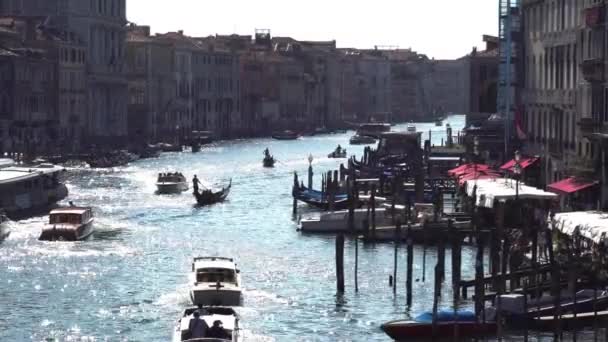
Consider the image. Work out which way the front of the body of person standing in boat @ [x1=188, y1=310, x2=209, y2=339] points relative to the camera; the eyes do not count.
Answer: away from the camera

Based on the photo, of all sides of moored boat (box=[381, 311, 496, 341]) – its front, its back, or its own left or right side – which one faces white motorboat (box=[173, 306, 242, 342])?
front

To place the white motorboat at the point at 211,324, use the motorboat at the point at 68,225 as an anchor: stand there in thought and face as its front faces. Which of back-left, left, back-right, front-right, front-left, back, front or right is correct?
front-left

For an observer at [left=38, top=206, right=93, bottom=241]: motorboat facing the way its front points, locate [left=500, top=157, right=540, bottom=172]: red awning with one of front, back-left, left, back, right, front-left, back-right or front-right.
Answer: back-left

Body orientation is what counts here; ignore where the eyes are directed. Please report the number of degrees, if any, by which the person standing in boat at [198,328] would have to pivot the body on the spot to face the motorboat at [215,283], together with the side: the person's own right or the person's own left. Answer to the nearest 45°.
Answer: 0° — they already face it

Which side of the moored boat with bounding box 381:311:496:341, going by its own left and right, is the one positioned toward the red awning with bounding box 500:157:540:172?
right

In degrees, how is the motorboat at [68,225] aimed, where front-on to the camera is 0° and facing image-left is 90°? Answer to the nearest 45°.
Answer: approximately 45°

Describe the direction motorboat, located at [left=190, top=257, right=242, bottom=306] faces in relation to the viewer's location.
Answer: facing away from the viewer

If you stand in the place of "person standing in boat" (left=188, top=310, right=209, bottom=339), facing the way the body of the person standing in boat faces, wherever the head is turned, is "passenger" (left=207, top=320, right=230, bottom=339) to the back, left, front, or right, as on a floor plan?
right

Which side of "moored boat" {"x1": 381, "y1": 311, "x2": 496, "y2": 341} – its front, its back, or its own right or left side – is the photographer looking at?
left

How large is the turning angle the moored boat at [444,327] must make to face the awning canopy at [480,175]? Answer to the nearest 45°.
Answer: approximately 90° to its right

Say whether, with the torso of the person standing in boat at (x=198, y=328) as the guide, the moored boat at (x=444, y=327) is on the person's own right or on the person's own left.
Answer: on the person's own right
